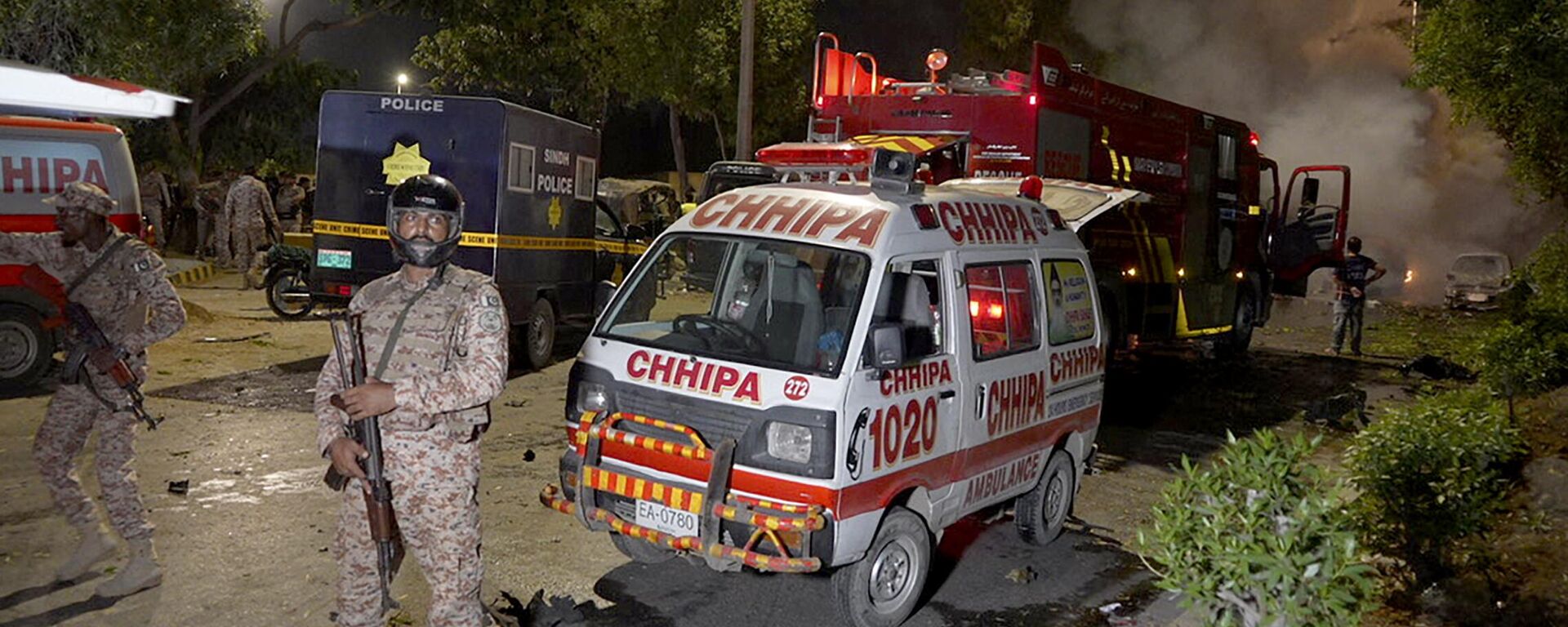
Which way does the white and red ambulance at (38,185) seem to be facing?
to the viewer's left

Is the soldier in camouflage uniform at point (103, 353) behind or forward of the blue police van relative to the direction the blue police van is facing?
behind

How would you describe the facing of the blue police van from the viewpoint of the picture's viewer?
facing away from the viewer and to the right of the viewer

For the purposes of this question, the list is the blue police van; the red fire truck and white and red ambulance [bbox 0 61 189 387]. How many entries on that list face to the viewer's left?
1

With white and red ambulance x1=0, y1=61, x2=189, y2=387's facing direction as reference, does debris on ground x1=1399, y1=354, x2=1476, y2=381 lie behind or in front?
behind

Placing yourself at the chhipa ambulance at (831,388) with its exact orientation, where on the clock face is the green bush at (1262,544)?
The green bush is roughly at 9 o'clock from the chhipa ambulance.

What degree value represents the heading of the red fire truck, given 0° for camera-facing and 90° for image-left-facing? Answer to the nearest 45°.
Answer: approximately 225°

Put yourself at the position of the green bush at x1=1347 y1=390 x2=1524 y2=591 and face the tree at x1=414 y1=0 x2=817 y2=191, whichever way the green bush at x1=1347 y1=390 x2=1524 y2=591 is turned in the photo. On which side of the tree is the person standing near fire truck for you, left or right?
right

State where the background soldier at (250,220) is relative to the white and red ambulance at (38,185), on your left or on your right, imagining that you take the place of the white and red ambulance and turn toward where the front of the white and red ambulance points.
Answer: on your right

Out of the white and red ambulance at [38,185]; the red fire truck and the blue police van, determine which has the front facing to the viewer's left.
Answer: the white and red ambulance

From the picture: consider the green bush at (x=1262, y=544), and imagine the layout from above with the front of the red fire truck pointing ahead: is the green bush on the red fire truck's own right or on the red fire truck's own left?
on the red fire truck's own right

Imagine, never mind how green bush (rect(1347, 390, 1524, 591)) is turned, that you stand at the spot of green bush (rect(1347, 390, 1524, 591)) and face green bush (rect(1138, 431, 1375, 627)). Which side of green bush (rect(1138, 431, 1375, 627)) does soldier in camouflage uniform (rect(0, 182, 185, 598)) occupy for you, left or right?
right

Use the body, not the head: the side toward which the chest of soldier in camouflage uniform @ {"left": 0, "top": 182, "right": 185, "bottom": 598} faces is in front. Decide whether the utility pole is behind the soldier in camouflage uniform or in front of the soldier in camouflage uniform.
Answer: behind
